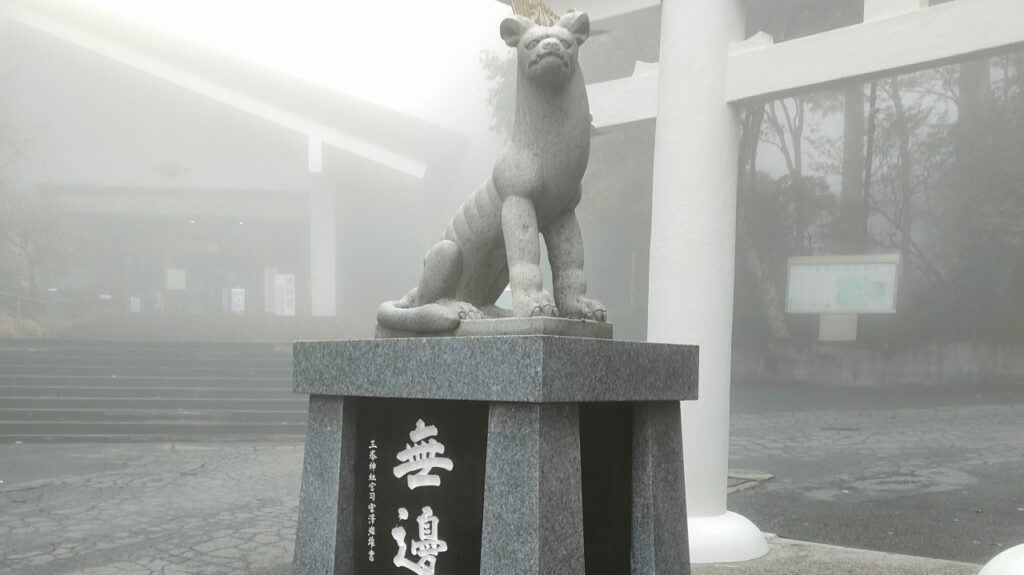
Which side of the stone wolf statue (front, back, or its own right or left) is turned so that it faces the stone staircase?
back

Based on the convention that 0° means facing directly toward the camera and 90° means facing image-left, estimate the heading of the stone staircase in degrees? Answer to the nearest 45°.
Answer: approximately 0°

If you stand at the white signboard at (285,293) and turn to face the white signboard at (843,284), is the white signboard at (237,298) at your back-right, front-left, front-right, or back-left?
back-right

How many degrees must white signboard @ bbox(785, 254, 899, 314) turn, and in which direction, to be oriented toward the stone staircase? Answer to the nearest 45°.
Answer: approximately 90° to its right

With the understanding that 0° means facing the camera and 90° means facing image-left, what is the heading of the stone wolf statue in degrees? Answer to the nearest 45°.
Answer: approximately 315°

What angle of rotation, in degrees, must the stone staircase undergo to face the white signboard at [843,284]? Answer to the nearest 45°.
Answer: approximately 45° to its left
